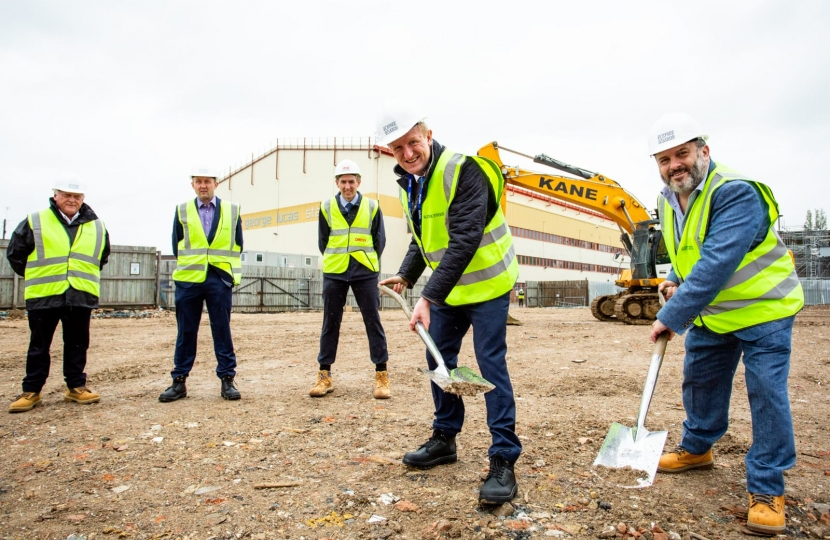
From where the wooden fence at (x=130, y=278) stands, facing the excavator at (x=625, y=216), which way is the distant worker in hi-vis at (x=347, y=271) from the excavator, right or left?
right

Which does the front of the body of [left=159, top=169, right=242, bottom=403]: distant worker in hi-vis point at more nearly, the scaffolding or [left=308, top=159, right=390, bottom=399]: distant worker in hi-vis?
the distant worker in hi-vis

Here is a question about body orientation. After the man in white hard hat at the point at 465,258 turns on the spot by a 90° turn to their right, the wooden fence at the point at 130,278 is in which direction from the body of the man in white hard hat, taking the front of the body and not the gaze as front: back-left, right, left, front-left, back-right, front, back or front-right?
front

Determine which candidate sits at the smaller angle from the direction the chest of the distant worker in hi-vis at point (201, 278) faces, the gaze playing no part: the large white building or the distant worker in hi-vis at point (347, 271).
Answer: the distant worker in hi-vis

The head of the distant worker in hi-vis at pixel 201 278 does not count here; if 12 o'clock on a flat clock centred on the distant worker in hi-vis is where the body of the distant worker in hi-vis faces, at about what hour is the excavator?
The excavator is roughly at 8 o'clock from the distant worker in hi-vis.

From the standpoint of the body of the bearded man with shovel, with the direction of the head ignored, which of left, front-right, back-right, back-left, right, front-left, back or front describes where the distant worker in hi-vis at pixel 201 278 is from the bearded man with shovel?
front-right

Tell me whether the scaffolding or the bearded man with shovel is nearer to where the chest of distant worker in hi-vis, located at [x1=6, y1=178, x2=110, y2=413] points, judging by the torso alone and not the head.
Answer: the bearded man with shovel

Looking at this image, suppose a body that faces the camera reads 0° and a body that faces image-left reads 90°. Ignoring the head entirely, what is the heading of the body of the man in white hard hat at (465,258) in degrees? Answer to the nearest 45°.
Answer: approximately 45°

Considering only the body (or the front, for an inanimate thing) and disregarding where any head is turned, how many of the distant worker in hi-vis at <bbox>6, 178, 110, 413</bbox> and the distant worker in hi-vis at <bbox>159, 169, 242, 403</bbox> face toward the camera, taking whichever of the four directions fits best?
2

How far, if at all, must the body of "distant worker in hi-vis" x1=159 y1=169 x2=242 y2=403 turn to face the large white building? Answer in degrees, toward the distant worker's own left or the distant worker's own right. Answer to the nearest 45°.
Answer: approximately 180°

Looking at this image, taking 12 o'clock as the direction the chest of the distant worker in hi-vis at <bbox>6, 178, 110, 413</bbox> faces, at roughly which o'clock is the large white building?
The large white building is roughly at 7 o'clock from the distant worker in hi-vis.

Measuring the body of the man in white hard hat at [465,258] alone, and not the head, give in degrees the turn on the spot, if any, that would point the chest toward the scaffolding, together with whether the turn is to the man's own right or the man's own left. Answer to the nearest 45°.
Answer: approximately 180°
